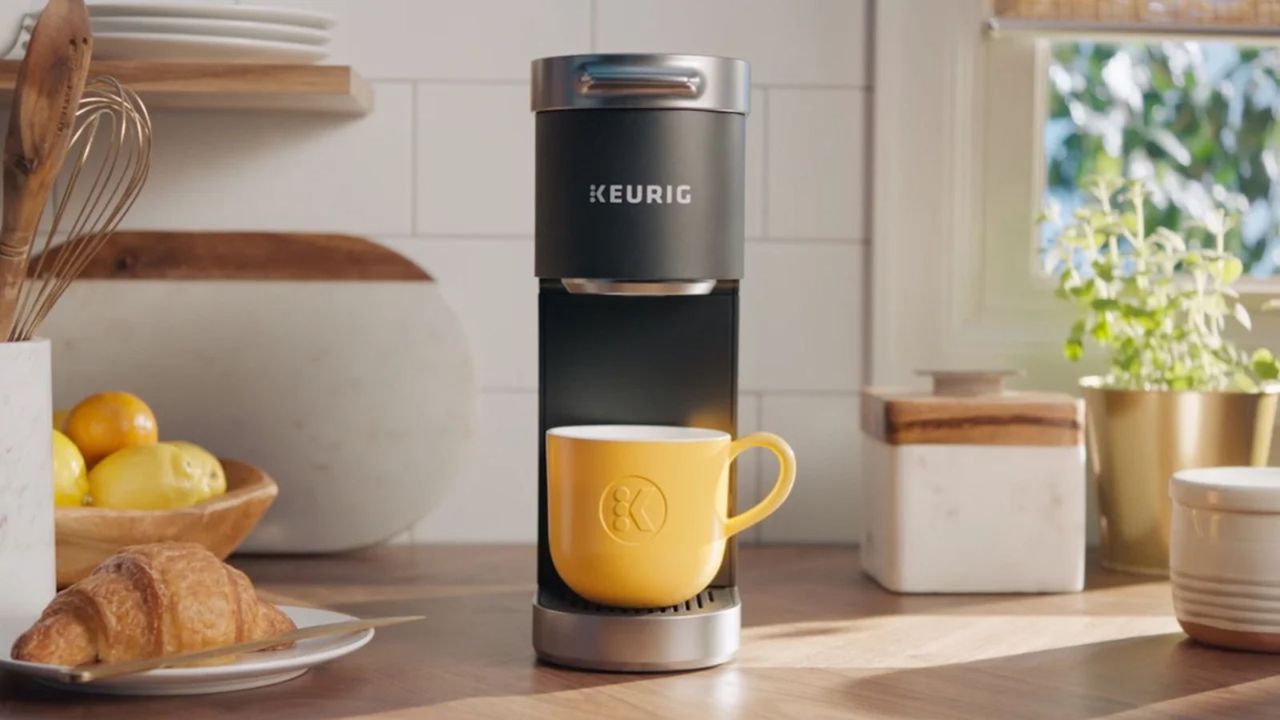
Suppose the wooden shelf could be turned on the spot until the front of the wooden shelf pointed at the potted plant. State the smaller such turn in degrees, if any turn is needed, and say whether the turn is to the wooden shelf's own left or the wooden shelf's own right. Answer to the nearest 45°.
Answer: approximately 90° to the wooden shelf's own left

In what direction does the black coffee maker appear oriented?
toward the camera

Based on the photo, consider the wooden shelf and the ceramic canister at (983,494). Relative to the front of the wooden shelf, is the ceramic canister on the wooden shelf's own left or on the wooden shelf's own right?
on the wooden shelf's own left

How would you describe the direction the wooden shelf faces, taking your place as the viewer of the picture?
facing the viewer

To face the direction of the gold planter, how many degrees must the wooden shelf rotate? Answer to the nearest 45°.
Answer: approximately 90° to its left

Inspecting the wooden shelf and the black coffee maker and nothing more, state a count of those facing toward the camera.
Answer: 2

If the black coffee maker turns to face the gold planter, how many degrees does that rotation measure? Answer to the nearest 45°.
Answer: approximately 135° to its left
